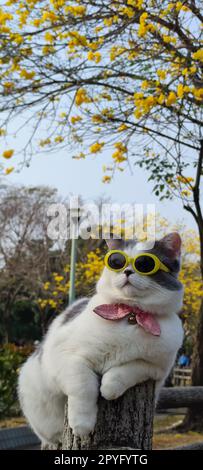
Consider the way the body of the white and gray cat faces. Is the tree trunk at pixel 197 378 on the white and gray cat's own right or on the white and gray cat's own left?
on the white and gray cat's own left

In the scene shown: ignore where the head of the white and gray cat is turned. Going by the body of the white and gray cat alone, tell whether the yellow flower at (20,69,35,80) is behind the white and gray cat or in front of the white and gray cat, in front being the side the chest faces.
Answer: behind

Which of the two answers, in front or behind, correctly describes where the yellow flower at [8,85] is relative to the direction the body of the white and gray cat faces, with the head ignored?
behind

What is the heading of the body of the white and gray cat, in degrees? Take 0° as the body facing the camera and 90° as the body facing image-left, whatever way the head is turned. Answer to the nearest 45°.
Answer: approximately 315°

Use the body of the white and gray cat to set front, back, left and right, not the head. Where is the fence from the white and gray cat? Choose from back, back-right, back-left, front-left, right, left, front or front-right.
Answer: back-left
